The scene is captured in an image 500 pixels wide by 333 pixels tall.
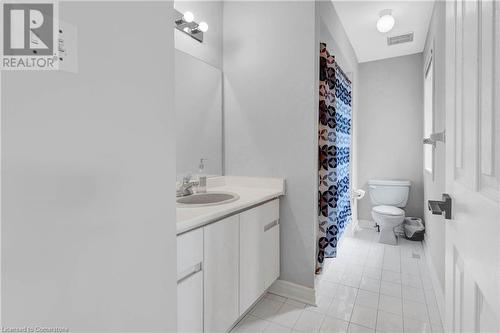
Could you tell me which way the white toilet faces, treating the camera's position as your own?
facing the viewer

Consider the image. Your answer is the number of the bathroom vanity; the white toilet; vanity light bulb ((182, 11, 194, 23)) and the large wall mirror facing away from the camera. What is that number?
0

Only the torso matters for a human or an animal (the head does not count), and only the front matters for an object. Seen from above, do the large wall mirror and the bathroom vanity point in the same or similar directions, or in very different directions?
same or similar directions

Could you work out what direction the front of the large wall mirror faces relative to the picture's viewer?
facing the viewer and to the right of the viewer

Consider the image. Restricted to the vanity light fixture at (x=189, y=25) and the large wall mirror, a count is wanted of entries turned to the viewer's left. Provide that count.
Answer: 0

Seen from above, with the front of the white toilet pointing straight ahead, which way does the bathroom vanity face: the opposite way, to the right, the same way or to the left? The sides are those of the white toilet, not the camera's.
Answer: to the left

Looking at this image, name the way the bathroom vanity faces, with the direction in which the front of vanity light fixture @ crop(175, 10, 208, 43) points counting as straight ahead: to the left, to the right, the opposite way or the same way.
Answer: the same way

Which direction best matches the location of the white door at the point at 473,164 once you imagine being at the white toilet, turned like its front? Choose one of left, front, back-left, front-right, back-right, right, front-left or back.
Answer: front
